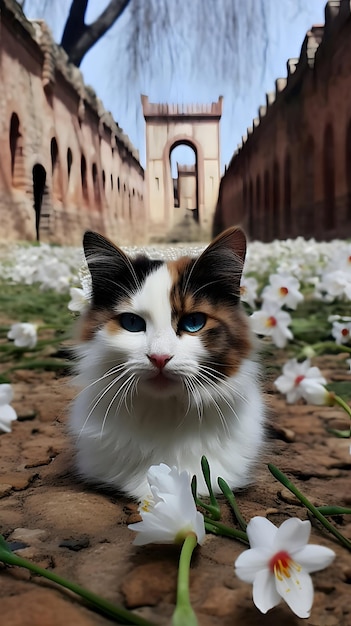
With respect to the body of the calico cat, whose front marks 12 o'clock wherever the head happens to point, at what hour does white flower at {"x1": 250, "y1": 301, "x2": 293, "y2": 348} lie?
The white flower is roughly at 7 o'clock from the calico cat.

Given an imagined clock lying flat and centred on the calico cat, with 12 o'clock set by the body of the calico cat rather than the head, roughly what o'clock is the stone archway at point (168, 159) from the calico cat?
The stone archway is roughly at 6 o'clock from the calico cat.

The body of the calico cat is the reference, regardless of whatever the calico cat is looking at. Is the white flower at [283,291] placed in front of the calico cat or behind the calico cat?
behind

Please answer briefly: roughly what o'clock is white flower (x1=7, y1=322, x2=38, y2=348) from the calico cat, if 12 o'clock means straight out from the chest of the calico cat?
The white flower is roughly at 5 o'clock from the calico cat.

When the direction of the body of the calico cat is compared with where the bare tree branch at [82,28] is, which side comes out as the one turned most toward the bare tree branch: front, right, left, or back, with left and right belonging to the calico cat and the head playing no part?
back

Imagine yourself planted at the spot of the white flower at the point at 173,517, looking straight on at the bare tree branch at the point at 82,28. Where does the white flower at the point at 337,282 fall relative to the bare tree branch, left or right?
right

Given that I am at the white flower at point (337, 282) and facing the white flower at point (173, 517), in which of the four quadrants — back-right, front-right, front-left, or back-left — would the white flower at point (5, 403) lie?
front-right

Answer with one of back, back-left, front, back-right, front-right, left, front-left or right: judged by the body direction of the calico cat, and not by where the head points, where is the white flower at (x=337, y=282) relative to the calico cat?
back-left

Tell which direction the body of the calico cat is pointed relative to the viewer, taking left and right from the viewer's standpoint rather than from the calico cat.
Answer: facing the viewer
